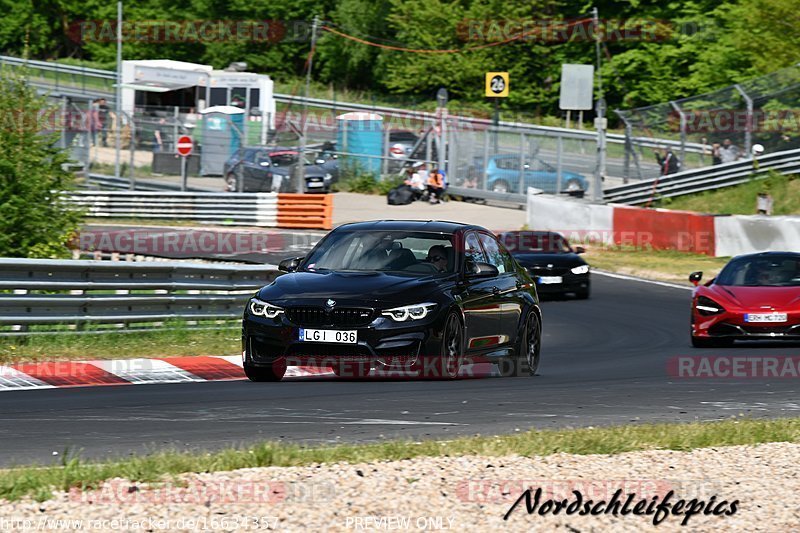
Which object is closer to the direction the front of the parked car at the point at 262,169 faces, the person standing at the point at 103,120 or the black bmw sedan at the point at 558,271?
the black bmw sedan

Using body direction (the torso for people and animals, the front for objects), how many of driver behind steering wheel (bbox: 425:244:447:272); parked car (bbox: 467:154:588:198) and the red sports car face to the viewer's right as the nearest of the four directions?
1

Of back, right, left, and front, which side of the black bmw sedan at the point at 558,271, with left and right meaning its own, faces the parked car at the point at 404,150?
back

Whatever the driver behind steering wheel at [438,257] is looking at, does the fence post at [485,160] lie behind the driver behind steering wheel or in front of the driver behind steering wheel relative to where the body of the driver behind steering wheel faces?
behind

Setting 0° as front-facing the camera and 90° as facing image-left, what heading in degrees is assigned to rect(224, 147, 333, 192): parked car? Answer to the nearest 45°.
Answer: approximately 315°

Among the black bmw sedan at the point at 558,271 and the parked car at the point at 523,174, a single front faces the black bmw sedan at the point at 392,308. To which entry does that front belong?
the black bmw sedan at the point at 558,271

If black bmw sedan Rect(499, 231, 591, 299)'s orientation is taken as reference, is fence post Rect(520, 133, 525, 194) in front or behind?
behind

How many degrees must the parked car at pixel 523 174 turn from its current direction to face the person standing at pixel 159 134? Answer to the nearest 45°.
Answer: approximately 180°

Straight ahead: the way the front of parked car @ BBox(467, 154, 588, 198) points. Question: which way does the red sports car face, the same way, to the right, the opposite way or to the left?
to the right

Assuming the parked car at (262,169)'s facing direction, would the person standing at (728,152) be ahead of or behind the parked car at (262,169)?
ahead

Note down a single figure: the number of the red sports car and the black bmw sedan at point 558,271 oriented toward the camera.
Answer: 2

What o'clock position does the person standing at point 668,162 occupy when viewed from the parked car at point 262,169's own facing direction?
The person standing is roughly at 11 o'clock from the parked car.

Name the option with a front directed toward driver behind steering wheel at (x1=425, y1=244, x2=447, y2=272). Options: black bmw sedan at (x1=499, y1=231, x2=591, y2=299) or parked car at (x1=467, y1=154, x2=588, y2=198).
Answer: the black bmw sedan

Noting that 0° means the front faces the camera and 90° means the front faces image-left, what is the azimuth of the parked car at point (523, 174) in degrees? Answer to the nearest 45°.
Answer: approximately 270°
